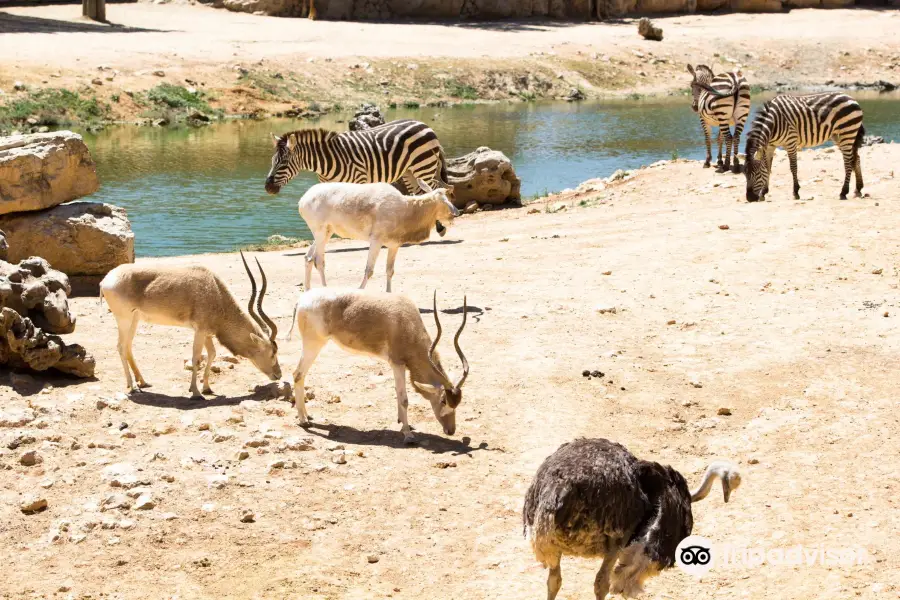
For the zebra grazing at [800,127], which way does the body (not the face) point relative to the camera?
to the viewer's left

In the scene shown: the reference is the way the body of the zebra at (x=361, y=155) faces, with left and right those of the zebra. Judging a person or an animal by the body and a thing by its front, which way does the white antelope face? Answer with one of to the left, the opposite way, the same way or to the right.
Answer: the opposite way

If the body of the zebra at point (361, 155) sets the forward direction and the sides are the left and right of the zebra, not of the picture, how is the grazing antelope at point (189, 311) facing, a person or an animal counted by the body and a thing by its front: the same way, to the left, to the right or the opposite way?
the opposite way

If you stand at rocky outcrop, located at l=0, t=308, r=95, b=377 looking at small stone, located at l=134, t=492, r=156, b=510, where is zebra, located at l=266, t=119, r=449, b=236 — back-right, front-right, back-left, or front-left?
back-left

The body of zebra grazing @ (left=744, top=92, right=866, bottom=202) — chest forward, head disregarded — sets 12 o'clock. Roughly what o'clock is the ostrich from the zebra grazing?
The ostrich is roughly at 9 o'clock from the zebra grazing.

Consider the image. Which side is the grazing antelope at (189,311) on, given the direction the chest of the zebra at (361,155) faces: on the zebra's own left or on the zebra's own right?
on the zebra's own left

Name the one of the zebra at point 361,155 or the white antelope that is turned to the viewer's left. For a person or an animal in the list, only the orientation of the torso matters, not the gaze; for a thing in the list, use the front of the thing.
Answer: the zebra

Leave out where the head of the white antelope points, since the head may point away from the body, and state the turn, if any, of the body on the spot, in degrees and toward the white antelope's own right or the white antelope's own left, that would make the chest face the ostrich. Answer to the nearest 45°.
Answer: approximately 90° to the white antelope's own right

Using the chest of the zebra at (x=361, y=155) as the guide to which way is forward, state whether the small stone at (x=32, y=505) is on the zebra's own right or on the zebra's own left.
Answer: on the zebra's own left

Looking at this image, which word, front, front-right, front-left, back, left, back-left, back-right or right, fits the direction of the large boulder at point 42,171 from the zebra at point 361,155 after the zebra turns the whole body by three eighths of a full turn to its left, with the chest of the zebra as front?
right

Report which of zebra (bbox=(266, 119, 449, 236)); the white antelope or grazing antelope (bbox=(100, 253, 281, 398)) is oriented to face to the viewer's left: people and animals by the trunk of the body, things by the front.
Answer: the zebra

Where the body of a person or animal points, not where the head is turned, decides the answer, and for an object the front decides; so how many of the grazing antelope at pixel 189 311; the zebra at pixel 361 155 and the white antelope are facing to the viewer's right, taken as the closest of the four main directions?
2

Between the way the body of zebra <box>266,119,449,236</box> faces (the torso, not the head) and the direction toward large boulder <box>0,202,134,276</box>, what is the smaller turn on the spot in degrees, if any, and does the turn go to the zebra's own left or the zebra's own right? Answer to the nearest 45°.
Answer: approximately 45° to the zebra's own left

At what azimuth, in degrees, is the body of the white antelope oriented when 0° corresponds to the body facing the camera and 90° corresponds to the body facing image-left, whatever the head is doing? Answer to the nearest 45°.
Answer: approximately 270°

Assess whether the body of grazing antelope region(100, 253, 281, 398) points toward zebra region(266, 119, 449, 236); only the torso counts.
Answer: no

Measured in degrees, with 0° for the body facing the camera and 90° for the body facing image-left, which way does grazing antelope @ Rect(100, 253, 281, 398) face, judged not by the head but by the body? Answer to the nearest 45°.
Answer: approximately 270°

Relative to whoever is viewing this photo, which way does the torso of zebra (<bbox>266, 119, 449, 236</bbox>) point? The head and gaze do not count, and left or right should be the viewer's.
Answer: facing to the left of the viewer

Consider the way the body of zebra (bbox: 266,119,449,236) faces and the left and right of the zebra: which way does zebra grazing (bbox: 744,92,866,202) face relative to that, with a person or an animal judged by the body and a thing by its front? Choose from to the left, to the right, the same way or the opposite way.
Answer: the same way
